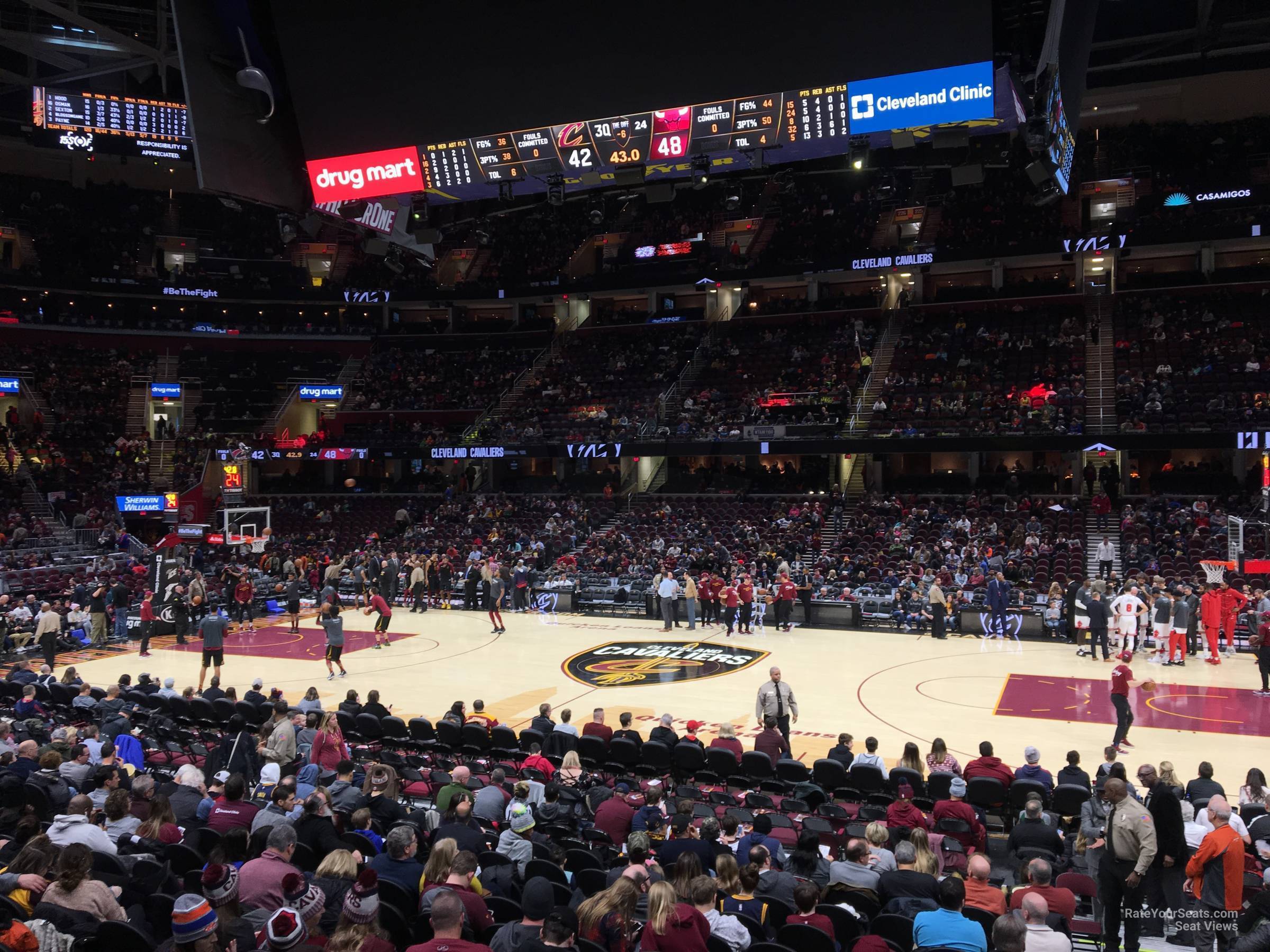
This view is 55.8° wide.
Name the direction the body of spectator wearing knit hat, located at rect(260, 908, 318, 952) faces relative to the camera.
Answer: away from the camera

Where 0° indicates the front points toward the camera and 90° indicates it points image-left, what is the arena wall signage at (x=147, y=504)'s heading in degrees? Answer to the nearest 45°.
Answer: approximately 0°

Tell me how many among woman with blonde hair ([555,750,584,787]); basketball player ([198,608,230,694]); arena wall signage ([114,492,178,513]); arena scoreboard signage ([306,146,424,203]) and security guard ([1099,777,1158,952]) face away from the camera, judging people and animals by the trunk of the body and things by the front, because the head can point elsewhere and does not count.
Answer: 2

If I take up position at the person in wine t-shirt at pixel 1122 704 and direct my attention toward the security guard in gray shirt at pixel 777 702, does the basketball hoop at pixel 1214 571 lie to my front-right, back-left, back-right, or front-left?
back-right

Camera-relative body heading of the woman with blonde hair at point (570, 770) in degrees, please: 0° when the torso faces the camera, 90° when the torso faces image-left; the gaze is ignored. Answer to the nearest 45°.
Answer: approximately 180°

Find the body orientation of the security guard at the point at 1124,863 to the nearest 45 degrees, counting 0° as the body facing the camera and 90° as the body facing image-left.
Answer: approximately 45°

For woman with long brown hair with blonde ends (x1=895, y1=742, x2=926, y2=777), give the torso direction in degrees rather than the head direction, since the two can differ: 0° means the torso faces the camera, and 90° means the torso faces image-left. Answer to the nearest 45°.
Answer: approximately 180°

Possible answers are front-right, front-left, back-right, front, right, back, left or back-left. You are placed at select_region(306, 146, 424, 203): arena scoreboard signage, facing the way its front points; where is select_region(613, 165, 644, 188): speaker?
left

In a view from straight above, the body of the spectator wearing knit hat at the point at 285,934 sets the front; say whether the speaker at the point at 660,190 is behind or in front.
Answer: in front

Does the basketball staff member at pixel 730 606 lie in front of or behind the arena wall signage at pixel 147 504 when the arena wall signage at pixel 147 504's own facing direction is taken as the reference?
in front
